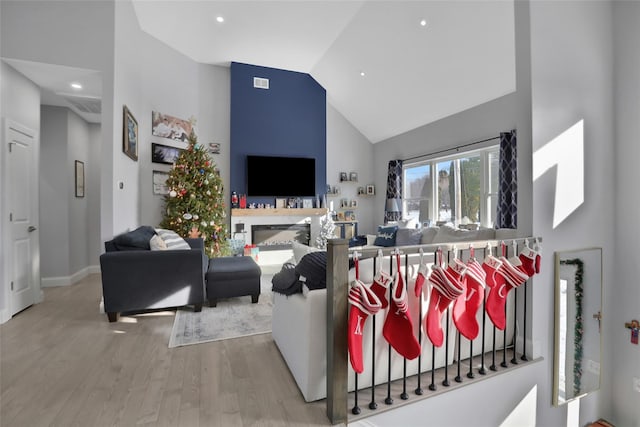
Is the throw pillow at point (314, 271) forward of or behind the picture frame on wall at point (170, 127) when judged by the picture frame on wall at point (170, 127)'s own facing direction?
forward

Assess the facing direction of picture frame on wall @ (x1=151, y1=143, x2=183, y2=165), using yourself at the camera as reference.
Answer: facing the viewer and to the right of the viewer

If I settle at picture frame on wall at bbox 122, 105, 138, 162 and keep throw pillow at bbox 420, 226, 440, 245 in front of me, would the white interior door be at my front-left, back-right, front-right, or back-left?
back-right

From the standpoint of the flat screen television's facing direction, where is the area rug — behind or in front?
in front

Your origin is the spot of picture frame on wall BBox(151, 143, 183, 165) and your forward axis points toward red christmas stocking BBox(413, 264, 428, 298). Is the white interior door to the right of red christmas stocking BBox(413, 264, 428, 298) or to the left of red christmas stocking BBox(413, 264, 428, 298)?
right

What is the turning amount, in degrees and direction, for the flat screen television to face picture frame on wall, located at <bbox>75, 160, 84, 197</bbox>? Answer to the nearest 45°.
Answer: approximately 45° to its right

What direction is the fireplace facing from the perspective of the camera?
toward the camera

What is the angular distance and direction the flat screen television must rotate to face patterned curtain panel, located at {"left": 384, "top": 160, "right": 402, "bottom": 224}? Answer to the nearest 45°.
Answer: approximately 90° to its left

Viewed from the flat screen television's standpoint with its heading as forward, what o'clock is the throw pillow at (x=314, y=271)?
The throw pillow is roughly at 12 o'clock from the flat screen television.

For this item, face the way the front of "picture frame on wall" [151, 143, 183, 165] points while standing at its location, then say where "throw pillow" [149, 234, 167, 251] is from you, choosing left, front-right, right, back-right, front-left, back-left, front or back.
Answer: front-right

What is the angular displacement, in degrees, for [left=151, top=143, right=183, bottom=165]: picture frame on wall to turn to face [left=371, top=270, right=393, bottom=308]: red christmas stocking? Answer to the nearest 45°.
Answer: approximately 45° to its right

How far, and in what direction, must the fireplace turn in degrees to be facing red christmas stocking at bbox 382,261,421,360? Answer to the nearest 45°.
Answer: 0° — it already faces it

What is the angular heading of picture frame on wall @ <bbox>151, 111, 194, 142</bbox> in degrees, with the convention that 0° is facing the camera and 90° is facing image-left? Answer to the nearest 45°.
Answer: approximately 315°
